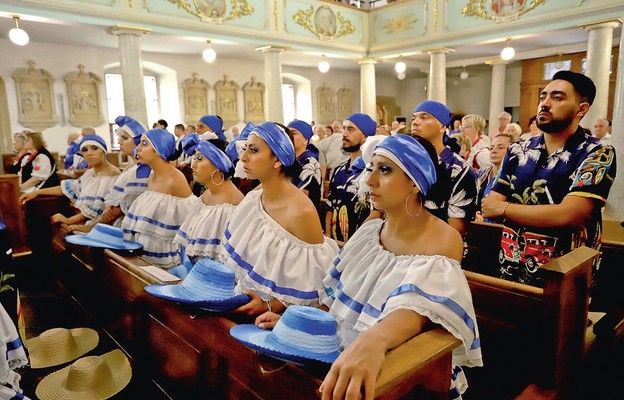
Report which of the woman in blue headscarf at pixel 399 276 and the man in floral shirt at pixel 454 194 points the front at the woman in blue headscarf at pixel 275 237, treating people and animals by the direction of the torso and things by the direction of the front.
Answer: the man in floral shirt

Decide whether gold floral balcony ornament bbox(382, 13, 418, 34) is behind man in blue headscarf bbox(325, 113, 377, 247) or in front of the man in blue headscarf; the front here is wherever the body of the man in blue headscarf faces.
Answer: behind

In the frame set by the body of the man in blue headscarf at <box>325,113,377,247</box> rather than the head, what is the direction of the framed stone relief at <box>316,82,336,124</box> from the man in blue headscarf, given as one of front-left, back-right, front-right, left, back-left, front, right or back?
back-right

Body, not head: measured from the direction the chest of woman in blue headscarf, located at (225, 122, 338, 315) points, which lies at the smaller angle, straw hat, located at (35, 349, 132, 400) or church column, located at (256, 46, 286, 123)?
the straw hat

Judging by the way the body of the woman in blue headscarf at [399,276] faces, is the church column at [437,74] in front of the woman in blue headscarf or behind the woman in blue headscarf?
behind

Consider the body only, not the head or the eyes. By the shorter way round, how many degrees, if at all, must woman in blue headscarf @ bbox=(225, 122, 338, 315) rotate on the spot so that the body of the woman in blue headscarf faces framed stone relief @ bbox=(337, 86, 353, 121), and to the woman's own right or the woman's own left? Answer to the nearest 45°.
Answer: approximately 135° to the woman's own right

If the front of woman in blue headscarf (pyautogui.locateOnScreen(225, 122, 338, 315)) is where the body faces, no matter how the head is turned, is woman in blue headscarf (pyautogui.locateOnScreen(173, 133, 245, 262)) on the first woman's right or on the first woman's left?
on the first woman's right

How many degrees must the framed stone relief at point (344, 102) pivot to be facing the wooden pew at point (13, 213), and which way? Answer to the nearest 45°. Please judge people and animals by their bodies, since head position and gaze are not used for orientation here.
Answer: approximately 45° to its right

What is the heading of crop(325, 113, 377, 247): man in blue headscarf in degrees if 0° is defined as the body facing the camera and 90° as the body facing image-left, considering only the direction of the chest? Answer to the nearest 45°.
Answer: approximately 45°

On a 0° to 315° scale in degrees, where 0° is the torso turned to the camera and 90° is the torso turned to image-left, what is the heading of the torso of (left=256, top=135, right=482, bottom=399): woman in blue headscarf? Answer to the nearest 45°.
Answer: approximately 45°

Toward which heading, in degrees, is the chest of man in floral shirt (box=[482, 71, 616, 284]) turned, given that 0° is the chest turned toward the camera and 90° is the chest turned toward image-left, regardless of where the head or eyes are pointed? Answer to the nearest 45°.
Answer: approximately 45°

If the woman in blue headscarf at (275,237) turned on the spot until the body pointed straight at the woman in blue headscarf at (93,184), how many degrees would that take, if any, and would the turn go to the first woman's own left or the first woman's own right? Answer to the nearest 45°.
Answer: approximately 90° to the first woman's own right
